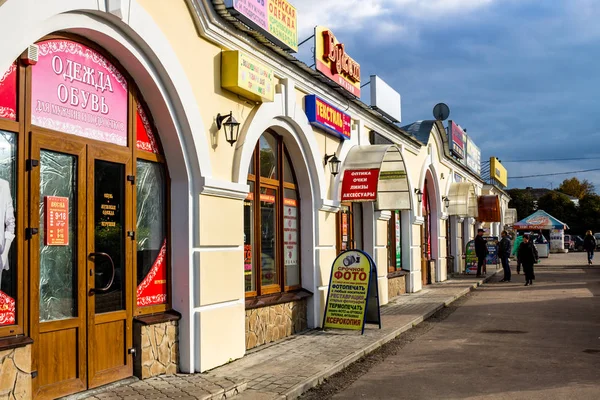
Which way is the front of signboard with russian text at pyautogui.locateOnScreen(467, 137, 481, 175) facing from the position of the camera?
facing the viewer and to the right of the viewer

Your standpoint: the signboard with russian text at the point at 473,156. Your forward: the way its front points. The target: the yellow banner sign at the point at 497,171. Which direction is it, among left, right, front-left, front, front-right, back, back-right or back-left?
back-left

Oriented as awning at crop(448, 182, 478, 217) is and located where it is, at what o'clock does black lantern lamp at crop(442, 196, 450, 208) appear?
The black lantern lamp is roughly at 4 o'clock from the awning.

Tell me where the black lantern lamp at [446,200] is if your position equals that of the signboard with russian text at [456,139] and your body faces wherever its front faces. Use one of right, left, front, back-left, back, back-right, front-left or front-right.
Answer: front-right

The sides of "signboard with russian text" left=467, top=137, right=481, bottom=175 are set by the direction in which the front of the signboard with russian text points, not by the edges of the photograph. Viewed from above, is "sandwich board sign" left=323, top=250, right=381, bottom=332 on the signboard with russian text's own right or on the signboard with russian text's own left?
on the signboard with russian text's own right

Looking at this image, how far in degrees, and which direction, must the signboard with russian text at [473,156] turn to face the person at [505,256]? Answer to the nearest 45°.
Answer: approximately 45° to its right

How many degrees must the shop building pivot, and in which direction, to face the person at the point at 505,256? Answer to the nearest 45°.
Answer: approximately 90° to its left

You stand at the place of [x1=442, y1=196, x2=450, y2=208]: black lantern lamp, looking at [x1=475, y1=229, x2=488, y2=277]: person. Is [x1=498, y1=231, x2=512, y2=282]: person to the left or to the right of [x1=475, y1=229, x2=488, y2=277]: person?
right

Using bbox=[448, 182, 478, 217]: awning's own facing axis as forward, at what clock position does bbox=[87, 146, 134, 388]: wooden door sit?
The wooden door is roughly at 2 o'clock from the awning.

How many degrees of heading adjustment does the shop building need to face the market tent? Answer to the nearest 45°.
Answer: approximately 90° to its left
